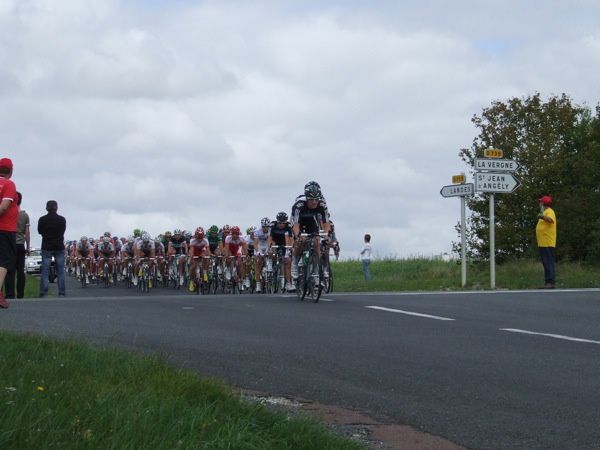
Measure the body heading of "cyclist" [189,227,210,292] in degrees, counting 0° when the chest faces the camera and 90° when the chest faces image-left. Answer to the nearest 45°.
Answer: approximately 0°

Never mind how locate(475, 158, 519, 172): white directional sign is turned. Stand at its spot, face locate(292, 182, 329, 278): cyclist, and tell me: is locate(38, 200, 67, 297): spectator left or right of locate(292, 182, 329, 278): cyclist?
right

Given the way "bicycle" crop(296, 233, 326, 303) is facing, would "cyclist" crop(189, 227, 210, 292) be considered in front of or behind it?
behind

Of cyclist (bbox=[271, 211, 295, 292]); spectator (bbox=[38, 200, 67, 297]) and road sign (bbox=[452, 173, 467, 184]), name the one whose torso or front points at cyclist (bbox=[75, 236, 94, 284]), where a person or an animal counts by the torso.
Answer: the spectator

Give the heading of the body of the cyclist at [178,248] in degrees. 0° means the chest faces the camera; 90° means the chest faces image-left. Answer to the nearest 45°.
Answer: approximately 0°

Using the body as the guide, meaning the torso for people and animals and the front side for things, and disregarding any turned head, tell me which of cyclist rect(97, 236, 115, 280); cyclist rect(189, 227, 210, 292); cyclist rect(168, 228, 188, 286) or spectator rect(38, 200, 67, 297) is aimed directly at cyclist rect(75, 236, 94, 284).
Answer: the spectator

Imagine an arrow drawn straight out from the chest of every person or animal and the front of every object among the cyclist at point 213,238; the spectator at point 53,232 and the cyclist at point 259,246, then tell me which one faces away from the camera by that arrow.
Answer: the spectator

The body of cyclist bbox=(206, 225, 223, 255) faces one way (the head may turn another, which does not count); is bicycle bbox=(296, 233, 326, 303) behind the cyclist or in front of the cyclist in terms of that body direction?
in front

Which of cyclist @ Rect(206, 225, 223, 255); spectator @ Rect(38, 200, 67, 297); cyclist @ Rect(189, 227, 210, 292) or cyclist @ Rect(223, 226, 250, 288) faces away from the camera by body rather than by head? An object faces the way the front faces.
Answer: the spectator

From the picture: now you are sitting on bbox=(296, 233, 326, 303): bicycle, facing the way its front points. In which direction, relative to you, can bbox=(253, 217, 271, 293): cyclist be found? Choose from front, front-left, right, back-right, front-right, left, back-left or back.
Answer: back

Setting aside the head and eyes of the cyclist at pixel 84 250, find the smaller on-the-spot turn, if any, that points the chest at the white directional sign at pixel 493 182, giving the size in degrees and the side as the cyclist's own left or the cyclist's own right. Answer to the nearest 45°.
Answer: approximately 45° to the cyclist's own left

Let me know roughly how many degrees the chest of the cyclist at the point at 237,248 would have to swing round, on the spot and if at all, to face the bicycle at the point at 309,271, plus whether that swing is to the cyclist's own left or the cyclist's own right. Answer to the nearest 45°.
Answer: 0° — they already face it
